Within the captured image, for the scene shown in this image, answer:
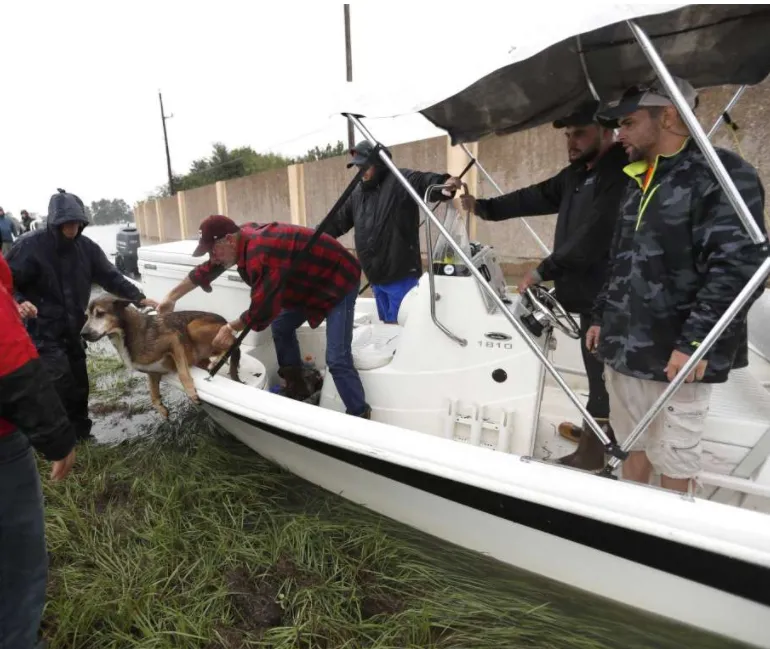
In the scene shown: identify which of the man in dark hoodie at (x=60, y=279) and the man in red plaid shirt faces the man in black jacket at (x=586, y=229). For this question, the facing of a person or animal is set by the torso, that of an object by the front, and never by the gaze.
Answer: the man in dark hoodie

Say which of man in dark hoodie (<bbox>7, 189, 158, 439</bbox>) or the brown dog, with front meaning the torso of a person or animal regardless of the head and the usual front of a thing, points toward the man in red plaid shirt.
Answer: the man in dark hoodie

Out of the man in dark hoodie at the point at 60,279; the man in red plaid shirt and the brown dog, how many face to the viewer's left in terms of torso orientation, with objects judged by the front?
2

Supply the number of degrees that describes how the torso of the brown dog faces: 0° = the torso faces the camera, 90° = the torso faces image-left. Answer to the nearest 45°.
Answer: approximately 90°

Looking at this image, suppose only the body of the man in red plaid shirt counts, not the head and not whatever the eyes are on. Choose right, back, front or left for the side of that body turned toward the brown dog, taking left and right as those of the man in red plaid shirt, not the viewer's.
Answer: front

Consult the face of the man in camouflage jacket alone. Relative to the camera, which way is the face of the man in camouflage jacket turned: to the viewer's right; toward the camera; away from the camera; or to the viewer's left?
to the viewer's left

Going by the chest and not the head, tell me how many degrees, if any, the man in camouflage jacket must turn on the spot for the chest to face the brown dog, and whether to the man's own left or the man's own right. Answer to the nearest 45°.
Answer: approximately 45° to the man's own right

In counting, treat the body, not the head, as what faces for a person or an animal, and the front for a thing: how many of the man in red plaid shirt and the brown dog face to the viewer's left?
2

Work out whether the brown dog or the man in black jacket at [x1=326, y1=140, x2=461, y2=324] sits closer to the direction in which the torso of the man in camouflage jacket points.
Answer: the brown dog

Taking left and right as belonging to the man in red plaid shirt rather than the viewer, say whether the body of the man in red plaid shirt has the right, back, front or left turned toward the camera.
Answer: left

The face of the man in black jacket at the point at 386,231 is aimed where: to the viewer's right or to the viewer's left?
to the viewer's left

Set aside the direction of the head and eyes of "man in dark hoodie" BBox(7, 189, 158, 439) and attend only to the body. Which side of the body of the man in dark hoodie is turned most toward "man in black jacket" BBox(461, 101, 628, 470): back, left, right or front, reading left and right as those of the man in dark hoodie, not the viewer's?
front

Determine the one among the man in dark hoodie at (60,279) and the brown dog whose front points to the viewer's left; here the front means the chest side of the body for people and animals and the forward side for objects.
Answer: the brown dog

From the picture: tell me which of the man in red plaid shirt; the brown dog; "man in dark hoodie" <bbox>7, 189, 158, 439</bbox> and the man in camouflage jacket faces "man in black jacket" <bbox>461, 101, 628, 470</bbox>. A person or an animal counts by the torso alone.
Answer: the man in dark hoodie

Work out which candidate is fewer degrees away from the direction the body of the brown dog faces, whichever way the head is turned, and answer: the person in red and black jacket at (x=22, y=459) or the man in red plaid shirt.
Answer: the person in red and black jacket
